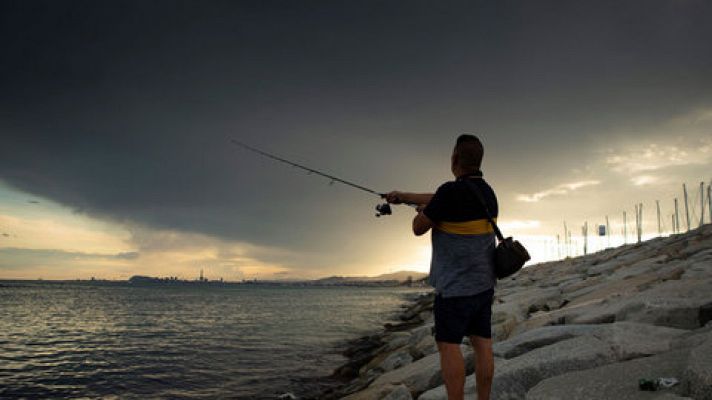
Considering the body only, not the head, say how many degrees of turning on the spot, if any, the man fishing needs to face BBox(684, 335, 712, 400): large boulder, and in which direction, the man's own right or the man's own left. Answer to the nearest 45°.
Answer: approximately 135° to the man's own right

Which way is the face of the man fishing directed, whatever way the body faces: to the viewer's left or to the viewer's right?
to the viewer's left

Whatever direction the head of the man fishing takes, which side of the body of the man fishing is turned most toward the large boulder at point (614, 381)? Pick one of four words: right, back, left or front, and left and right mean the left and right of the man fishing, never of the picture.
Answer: right

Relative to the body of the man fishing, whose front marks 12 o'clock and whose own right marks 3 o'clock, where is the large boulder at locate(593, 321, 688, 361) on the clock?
The large boulder is roughly at 3 o'clock from the man fishing.

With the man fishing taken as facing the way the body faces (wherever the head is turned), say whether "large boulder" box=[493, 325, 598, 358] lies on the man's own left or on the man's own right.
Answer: on the man's own right

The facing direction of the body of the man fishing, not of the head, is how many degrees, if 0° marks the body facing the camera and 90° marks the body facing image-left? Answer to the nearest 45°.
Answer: approximately 135°
